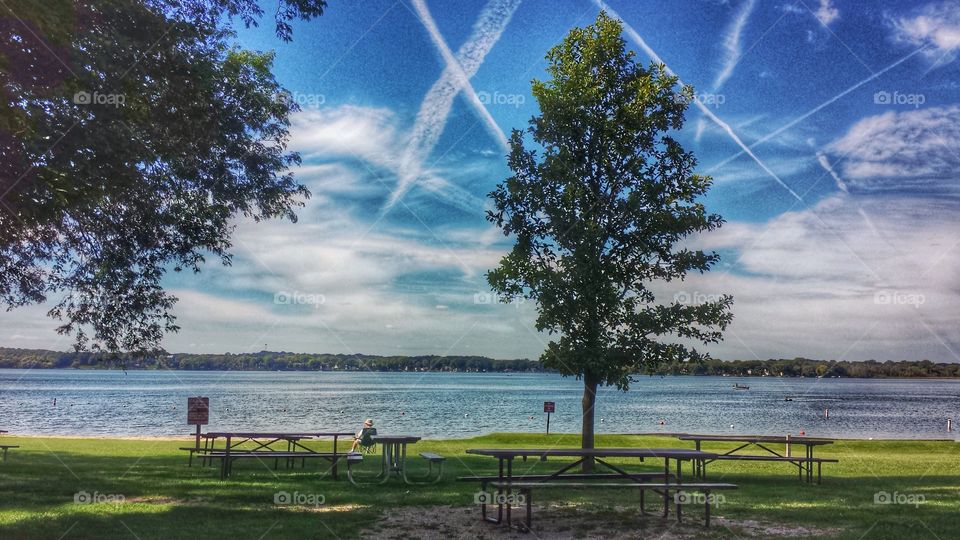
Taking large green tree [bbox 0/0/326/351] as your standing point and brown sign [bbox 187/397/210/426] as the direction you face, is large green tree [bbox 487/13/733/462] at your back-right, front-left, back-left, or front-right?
front-right

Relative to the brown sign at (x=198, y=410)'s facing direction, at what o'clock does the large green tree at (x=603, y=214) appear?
The large green tree is roughly at 10 o'clock from the brown sign.

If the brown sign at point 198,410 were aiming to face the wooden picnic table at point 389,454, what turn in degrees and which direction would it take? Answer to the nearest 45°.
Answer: approximately 45° to its left

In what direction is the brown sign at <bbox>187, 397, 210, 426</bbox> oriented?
toward the camera

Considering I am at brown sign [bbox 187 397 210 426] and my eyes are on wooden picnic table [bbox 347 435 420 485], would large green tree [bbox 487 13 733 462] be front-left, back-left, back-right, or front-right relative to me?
front-left

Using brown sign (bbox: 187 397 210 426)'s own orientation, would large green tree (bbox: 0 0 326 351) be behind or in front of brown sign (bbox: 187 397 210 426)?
in front
